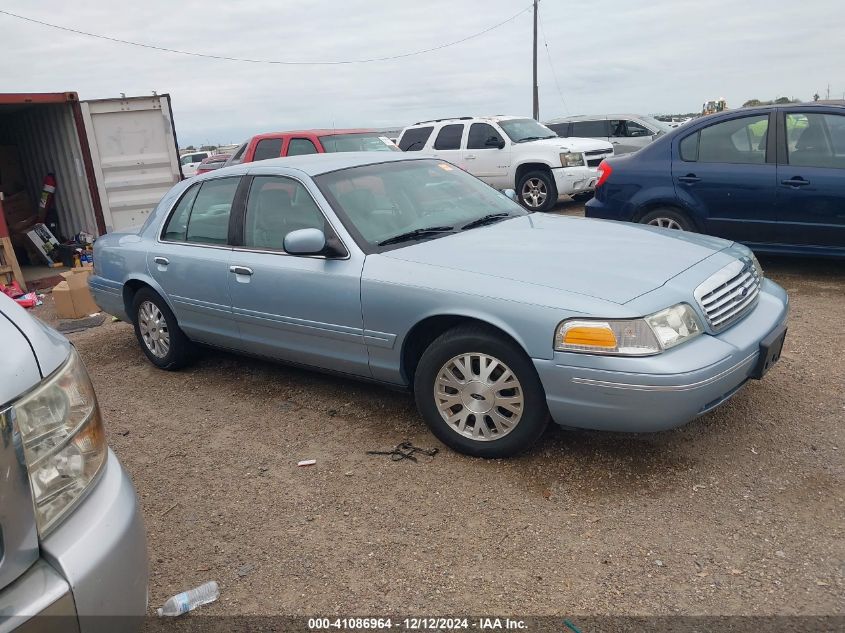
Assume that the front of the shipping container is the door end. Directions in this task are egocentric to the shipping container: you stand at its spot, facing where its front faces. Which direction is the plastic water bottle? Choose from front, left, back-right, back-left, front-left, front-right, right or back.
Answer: front

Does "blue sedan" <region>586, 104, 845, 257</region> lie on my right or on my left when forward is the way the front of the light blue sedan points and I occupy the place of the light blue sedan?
on my left

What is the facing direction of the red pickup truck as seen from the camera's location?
facing the viewer and to the right of the viewer

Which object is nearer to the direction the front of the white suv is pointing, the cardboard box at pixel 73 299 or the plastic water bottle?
the plastic water bottle

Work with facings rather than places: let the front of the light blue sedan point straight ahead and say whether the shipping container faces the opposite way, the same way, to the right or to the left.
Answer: the same way

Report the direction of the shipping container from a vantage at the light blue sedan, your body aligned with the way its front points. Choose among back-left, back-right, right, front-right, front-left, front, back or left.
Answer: back

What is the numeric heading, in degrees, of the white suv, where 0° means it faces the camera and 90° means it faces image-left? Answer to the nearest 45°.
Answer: approximately 315°

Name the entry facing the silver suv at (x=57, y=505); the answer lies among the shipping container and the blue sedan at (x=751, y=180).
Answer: the shipping container

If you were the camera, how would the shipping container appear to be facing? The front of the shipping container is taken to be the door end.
facing the viewer

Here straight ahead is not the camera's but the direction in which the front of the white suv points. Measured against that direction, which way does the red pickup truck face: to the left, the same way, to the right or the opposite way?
the same way

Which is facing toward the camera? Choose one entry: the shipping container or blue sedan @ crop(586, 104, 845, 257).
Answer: the shipping container

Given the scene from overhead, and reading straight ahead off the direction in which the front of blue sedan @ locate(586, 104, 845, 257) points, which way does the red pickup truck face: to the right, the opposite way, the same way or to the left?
the same way

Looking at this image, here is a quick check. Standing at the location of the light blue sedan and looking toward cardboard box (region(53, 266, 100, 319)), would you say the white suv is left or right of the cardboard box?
right

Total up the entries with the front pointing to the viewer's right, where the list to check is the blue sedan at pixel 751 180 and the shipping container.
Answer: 1

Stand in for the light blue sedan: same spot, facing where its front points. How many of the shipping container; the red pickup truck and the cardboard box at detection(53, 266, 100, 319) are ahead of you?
0

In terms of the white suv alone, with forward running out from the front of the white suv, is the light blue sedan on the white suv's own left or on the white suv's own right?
on the white suv's own right

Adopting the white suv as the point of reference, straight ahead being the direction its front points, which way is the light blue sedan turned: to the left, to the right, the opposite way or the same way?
the same way

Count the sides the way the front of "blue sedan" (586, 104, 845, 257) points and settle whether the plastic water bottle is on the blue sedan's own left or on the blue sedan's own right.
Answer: on the blue sedan's own right

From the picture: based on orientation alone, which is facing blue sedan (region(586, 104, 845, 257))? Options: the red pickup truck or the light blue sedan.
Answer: the red pickup truck
